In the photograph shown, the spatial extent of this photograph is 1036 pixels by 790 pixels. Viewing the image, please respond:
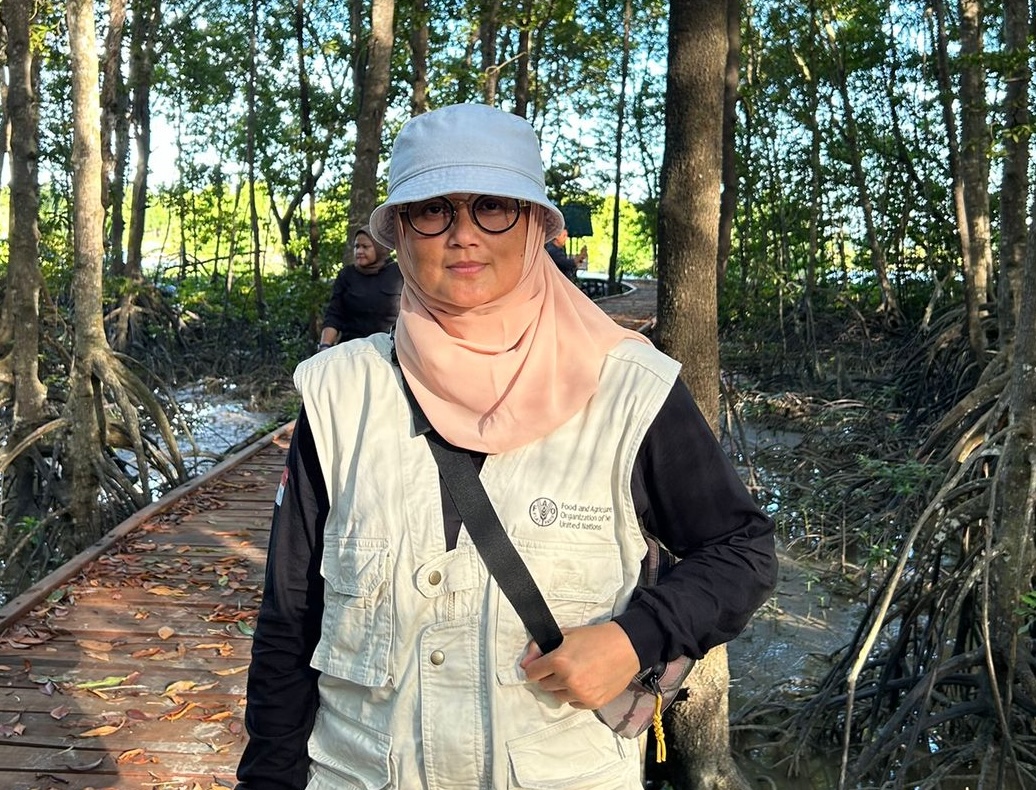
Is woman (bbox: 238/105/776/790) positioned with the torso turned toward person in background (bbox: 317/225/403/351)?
no

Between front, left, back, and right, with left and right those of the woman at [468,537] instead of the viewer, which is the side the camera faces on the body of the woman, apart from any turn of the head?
front

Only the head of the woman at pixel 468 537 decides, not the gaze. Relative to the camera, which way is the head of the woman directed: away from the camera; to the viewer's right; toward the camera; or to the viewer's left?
toward the camera
